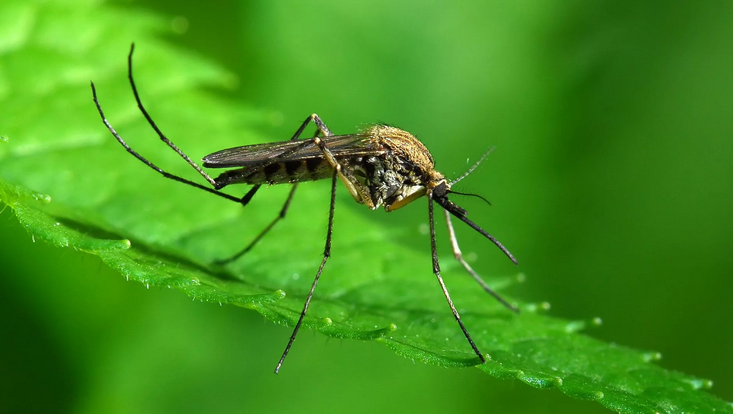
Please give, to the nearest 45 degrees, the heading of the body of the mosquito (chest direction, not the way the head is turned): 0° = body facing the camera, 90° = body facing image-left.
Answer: approximately 270°
